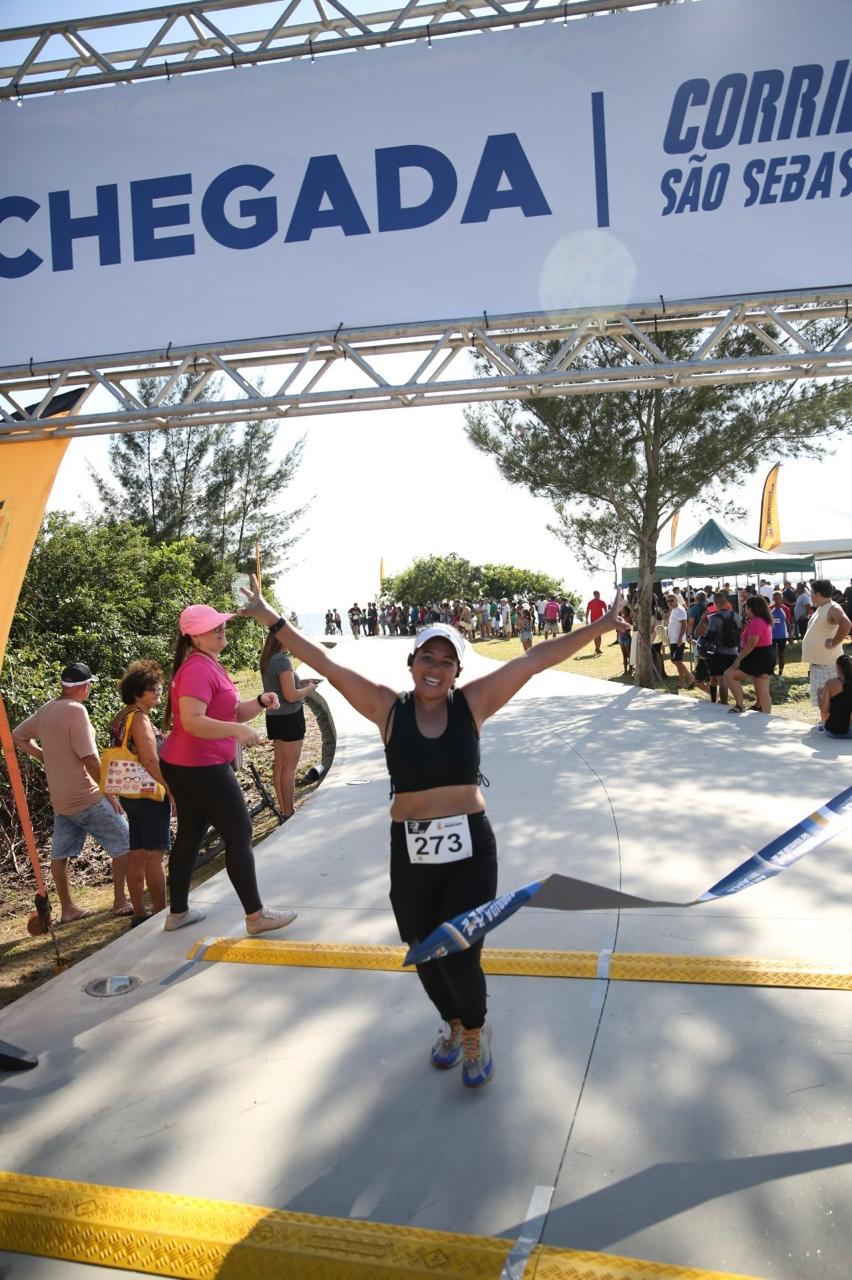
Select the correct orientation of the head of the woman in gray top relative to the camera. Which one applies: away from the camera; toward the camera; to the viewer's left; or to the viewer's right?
to the viewer's right

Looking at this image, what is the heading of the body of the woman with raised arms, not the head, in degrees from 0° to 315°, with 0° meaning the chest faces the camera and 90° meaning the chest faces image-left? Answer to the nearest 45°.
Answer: approximately 0°

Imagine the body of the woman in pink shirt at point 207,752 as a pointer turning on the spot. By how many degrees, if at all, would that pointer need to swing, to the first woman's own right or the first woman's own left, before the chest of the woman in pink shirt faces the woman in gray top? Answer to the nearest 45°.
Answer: approximately 90° to the first woman's own left

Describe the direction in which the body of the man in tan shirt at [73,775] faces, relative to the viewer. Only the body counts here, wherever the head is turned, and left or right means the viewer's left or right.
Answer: facing away from the viewer and to the right of the viewer

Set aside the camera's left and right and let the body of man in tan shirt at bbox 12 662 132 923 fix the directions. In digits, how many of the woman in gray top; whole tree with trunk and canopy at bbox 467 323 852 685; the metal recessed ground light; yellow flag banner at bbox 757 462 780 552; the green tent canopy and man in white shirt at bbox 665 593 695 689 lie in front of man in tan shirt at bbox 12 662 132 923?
5

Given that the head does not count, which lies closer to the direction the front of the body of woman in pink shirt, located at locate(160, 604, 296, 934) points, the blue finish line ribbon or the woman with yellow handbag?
the blue finish line ribbon

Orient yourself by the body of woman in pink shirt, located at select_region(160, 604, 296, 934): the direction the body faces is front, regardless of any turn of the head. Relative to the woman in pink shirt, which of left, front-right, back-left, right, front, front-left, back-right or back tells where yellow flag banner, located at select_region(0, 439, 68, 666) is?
back-left

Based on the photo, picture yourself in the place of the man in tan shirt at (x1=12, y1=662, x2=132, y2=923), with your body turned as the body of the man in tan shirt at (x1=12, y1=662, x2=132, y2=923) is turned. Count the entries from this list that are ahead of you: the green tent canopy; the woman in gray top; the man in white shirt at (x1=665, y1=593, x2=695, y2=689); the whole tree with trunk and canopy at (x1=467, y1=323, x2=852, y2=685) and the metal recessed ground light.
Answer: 4

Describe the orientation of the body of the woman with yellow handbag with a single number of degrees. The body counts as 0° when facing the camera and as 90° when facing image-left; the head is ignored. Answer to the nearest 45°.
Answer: approximately 270°

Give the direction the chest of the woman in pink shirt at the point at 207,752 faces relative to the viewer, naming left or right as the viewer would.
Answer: facing to the right of the viewer

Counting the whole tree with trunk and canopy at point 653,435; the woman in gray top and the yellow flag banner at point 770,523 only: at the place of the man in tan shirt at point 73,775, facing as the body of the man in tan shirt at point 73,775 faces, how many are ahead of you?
3
